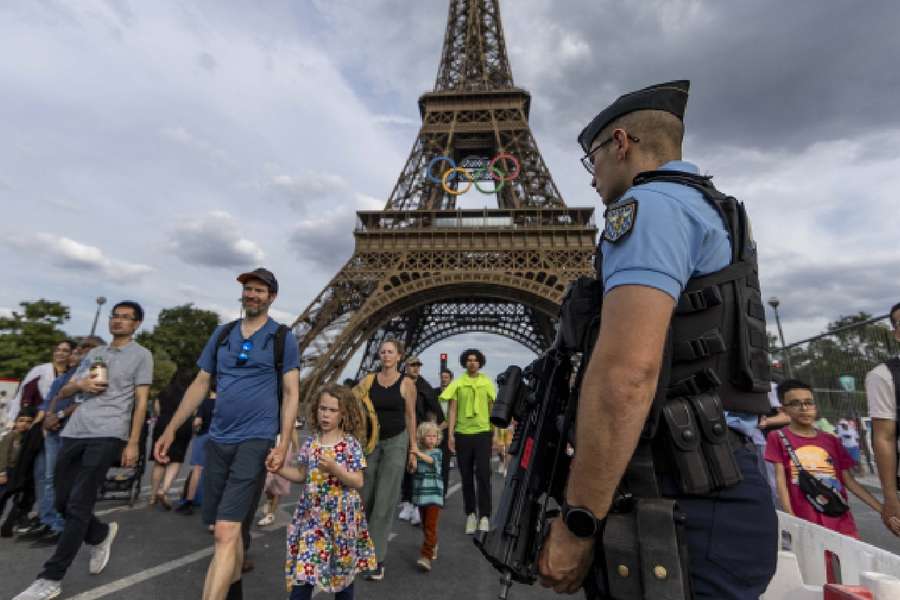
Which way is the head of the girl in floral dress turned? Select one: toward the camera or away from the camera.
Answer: toward the camera

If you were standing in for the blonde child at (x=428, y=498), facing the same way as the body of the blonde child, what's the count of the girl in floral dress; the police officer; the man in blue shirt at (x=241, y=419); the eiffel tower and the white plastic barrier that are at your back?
1

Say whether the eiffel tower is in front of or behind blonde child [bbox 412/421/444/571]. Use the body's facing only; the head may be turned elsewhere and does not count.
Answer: behind

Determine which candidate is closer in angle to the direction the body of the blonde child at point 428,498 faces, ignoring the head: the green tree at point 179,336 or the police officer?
the police officer

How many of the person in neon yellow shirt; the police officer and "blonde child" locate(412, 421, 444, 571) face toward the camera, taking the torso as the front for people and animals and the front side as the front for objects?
2

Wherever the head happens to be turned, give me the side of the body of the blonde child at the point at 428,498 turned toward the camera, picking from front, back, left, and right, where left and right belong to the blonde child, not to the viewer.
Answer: front

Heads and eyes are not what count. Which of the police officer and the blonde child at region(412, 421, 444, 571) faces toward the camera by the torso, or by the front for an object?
the blonde child

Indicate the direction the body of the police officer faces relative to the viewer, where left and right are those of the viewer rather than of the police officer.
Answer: facing away from the viewer and to the left of the viewer

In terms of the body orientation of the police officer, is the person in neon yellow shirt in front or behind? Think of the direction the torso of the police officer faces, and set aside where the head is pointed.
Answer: in front

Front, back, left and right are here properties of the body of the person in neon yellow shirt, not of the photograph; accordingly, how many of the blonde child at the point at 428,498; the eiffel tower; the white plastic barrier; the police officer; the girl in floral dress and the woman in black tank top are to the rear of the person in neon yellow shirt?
1

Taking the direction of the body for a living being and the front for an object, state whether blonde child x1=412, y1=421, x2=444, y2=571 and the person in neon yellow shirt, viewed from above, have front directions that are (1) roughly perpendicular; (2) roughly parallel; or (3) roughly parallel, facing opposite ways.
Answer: roughly parallel

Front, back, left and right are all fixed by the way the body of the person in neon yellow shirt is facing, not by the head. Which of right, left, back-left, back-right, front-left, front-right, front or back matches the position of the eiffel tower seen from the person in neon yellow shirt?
back

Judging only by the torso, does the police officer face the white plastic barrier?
no

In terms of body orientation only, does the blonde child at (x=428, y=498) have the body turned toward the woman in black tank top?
no

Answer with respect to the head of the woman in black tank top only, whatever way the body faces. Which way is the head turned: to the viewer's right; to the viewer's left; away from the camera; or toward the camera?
toward the camera

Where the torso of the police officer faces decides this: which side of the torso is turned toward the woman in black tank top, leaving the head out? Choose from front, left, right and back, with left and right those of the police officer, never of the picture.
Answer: front
